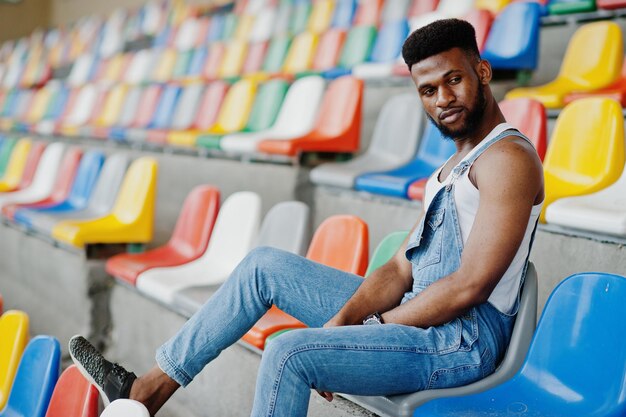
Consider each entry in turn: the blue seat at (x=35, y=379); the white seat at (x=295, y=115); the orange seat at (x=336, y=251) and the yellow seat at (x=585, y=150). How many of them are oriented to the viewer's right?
0

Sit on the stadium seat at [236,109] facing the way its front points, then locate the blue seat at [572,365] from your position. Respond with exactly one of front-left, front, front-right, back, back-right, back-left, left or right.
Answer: front-left

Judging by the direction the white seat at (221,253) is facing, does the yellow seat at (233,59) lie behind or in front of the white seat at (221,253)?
behind

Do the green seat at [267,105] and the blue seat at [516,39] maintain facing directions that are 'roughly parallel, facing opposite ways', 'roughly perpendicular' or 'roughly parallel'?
roughly parallel

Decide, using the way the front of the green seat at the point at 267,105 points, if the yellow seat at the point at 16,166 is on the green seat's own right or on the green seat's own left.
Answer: on the green seat's own right

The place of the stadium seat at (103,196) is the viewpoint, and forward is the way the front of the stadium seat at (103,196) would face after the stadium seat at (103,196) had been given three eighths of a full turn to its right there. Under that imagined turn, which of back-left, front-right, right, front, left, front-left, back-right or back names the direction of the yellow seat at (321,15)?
front-right

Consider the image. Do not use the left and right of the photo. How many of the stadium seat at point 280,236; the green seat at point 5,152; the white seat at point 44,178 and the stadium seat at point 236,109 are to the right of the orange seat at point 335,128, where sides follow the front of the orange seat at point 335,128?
3

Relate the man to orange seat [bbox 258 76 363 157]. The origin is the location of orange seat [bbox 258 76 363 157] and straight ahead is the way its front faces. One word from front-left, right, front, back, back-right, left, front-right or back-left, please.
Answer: front-left

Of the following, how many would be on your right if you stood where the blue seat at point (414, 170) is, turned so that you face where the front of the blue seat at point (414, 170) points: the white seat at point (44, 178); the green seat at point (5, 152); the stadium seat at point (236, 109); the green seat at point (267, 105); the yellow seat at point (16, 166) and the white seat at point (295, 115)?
6

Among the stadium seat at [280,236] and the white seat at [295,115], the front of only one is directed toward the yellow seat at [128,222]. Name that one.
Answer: the white seat

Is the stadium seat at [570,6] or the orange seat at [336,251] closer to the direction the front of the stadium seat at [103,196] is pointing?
the orange seat

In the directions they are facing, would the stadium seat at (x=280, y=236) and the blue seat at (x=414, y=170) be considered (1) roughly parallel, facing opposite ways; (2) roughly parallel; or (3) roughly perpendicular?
roughly parallel

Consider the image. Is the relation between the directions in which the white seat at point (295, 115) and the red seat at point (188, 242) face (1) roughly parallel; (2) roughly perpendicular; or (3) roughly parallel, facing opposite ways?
roughly parallel

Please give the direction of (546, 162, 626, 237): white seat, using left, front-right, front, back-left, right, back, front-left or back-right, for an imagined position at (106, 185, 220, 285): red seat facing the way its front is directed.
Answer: left

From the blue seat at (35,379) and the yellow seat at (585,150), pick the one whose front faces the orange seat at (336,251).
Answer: the yellow seat

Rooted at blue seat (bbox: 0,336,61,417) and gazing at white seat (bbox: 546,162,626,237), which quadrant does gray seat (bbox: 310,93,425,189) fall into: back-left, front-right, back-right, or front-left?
front-left

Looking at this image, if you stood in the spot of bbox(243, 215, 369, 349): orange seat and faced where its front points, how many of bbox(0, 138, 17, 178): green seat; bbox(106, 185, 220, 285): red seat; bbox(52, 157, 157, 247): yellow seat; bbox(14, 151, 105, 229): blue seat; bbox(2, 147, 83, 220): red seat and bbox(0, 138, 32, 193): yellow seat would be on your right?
6

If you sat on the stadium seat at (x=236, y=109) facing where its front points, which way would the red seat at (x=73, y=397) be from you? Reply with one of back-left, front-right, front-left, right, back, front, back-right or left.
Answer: front-left

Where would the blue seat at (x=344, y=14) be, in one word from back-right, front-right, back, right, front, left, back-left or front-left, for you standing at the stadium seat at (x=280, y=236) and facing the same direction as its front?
back-right

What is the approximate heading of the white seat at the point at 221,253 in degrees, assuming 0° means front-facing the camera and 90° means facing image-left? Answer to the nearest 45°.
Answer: approximately 45°

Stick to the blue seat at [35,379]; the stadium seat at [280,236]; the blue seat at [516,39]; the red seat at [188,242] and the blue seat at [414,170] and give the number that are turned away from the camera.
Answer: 0
